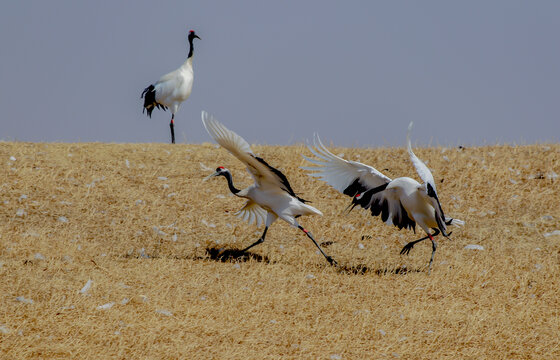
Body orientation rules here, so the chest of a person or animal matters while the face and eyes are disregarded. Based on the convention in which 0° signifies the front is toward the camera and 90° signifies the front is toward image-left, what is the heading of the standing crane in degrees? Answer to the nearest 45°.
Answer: approximately 270°

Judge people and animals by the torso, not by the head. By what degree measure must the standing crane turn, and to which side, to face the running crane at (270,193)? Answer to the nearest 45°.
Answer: approximately 90° to its right

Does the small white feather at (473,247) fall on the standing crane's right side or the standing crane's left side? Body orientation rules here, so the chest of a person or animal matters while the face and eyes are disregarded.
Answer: on its right

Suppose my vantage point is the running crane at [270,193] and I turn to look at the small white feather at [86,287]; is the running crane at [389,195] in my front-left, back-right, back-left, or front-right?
back-left

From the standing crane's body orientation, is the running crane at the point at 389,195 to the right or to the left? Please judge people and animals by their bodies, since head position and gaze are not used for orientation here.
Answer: on its right

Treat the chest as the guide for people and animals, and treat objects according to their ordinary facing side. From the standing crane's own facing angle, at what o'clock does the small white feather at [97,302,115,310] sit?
The small white feather is roughly at 3 o'clock from the standing crane.

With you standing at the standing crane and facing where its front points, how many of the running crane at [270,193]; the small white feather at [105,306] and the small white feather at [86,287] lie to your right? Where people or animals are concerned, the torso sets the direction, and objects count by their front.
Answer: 3
